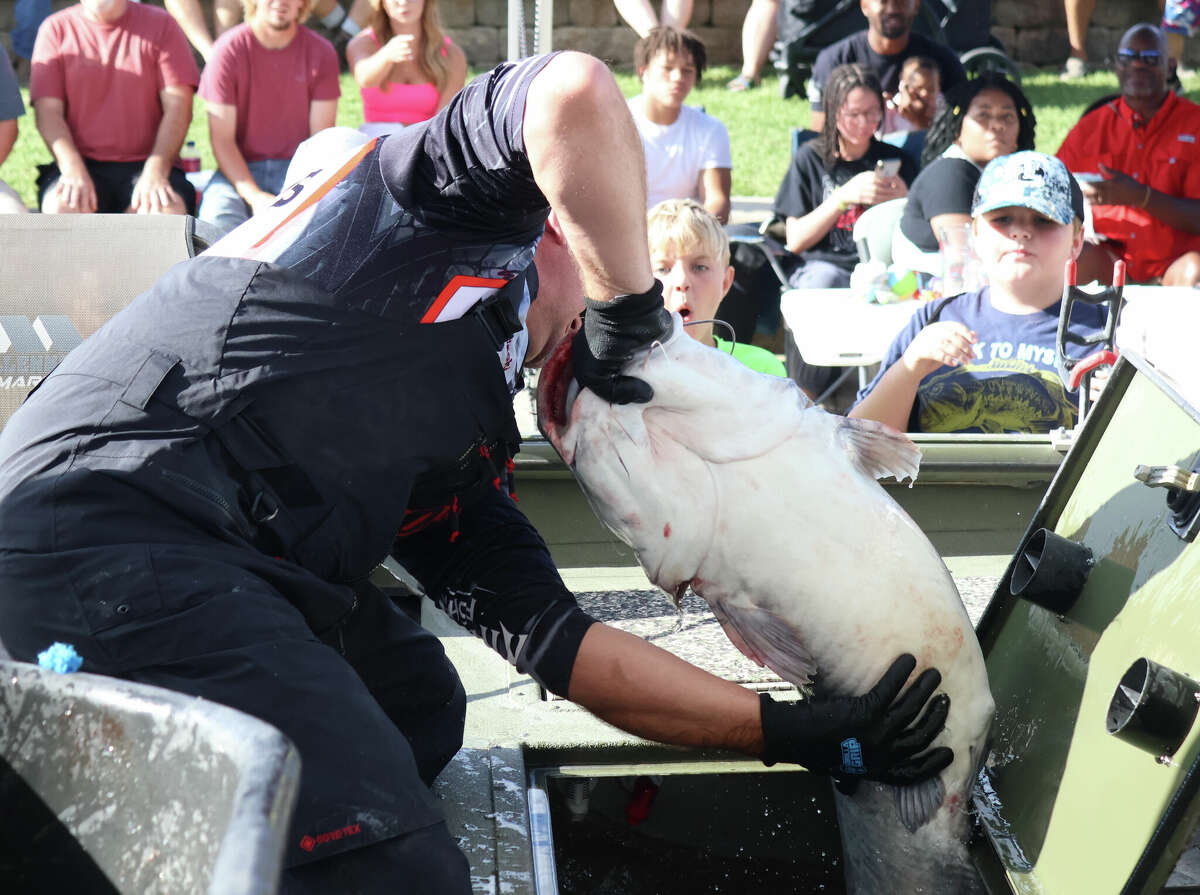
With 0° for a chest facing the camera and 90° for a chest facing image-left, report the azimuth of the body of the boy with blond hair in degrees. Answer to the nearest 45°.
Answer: approximately 45°

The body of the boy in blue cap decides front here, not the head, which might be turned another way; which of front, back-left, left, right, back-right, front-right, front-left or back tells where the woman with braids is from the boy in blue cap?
back

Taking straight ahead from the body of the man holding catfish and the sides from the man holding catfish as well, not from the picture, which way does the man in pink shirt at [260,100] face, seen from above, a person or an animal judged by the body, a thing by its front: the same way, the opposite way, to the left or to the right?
to the right

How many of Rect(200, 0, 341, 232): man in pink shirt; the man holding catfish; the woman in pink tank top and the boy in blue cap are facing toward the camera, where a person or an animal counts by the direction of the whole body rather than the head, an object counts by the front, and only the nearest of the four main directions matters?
3

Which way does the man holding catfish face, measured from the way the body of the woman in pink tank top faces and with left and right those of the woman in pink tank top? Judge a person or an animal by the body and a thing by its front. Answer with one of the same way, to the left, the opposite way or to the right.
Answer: to the left

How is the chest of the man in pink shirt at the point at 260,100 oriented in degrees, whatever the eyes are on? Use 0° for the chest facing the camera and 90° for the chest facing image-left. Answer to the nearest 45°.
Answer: approximately 0°

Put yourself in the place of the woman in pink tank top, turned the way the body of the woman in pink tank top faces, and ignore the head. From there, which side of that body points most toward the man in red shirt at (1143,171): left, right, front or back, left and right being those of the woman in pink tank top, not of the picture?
left

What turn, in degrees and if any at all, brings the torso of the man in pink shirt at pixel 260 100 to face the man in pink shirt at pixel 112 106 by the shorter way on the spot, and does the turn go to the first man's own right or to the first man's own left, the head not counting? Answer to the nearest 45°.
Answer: approximately 90° to the first man's own right

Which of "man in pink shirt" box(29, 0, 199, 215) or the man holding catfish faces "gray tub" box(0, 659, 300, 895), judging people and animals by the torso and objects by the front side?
the man in pink shirt

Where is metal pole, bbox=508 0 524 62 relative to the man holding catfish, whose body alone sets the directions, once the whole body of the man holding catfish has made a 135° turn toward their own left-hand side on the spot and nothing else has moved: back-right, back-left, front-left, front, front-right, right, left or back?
front-right

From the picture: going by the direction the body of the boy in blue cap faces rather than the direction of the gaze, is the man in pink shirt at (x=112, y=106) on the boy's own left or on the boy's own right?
on the boy's own right

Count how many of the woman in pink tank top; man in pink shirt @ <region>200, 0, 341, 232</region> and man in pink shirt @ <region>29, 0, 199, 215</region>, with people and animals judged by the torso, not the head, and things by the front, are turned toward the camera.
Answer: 3

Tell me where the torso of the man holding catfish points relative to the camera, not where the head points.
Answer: to the viewer's right
